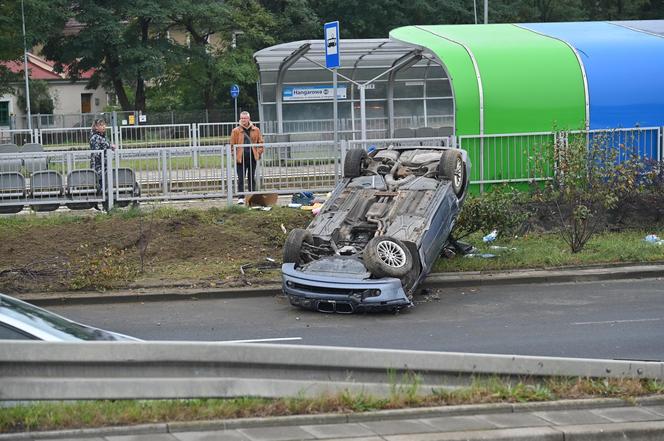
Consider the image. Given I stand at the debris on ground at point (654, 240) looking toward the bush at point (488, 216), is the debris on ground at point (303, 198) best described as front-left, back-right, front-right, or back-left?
front-right

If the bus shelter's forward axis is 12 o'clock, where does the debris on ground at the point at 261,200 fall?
The debris on ground is roughly at 2 o'clock from the bus shelter.

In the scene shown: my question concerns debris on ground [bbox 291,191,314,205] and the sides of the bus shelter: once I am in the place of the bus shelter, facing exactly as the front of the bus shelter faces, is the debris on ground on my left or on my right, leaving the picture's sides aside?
on my right

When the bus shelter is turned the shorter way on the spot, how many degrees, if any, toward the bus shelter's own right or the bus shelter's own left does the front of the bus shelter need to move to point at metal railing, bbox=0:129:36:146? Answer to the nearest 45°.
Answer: approximately 135° to the bus shelter's own right

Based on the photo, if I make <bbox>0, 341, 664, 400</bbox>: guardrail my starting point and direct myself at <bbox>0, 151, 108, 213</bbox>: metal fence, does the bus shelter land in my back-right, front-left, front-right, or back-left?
front-right

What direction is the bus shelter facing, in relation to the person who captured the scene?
facing the viewer and to the right of the viewer

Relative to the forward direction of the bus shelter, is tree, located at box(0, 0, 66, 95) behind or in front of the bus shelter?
behind

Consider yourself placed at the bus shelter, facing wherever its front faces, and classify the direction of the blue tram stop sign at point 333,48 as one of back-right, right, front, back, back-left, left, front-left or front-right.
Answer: front-right

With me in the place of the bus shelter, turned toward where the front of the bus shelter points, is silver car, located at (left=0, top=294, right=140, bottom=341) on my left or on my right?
on my right
